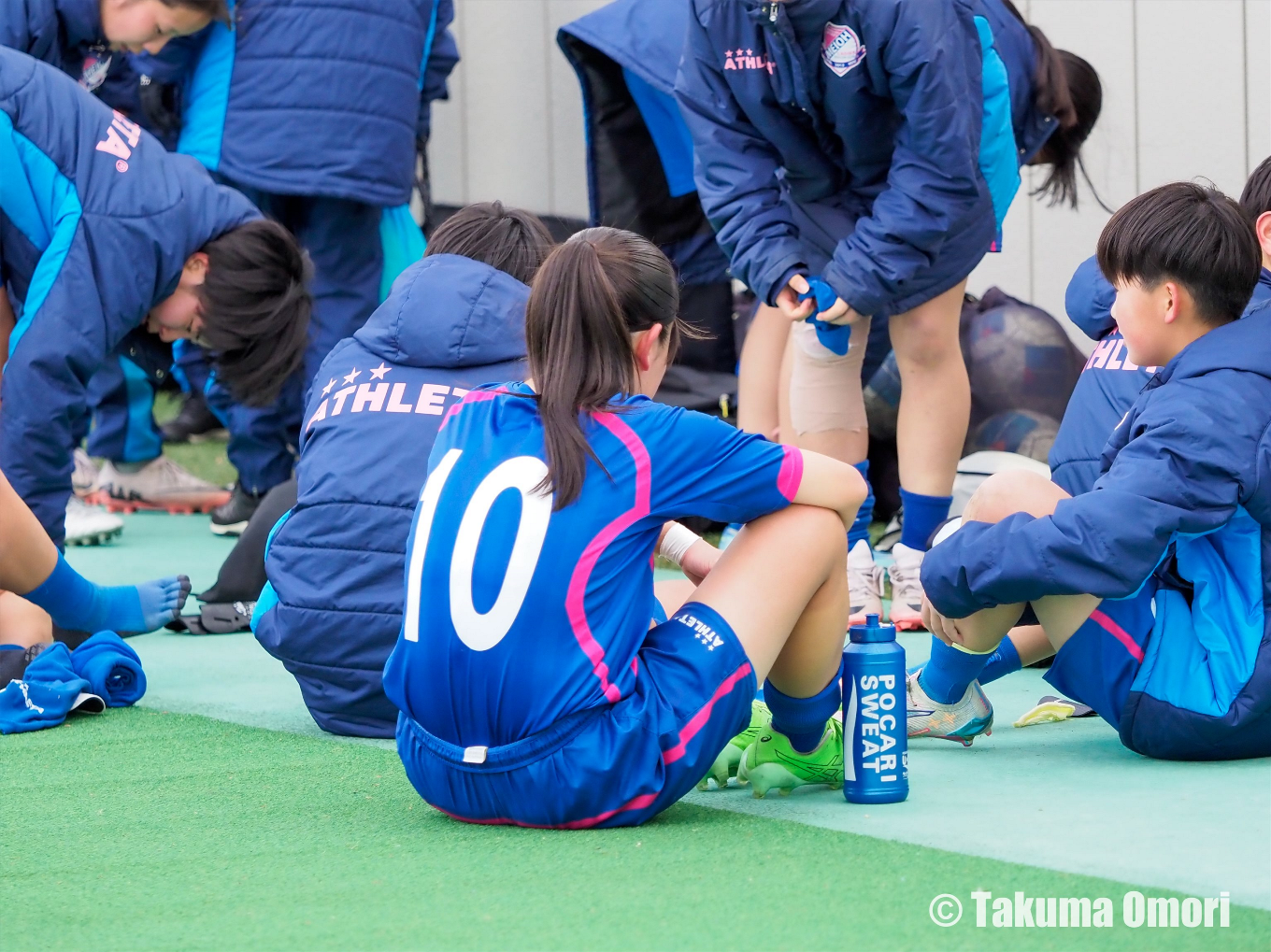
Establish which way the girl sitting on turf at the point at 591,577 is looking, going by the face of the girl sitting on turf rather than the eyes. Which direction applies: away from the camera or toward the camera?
away from the camera

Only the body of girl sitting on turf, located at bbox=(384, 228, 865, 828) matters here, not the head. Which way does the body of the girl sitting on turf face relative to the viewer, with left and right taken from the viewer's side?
facing away from the viewer and to the right of the viewer

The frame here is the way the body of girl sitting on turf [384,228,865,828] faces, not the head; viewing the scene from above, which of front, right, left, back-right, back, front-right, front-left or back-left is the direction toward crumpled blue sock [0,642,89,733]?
left

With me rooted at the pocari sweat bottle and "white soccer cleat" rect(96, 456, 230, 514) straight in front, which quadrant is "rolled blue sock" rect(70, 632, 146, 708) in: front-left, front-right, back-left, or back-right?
front-left

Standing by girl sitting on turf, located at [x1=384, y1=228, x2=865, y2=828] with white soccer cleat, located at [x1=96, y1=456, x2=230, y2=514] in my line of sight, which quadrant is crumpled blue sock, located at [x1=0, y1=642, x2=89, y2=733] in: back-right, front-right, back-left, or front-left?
front-left

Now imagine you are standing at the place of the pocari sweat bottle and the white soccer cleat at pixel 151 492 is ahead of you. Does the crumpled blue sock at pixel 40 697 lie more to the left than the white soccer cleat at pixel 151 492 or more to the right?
left

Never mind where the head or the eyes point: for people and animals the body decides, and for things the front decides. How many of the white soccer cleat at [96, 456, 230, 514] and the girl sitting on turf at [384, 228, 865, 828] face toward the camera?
0
